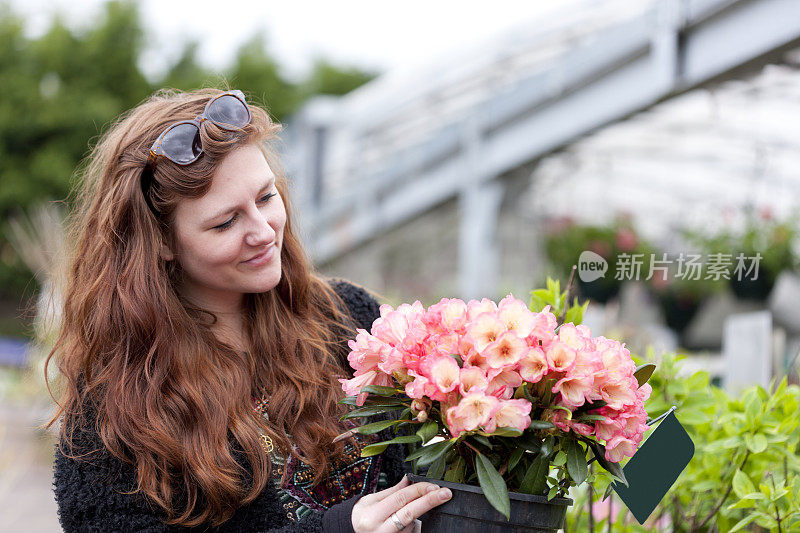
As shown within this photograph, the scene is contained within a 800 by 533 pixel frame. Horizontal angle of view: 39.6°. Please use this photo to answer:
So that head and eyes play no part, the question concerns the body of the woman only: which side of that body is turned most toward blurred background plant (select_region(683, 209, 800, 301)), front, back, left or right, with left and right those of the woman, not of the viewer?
left

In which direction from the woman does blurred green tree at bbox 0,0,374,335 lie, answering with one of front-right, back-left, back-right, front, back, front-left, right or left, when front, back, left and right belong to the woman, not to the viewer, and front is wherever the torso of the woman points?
back-left

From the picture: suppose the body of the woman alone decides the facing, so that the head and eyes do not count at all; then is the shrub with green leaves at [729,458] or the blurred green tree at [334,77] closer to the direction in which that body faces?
the shrub with green leaves

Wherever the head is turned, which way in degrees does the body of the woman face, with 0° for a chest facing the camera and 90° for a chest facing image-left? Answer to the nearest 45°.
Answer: approximately 315°

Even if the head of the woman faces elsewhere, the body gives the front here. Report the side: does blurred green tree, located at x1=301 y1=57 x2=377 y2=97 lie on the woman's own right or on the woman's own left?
on the woman's own left

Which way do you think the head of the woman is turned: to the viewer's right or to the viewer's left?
to the viewer's right

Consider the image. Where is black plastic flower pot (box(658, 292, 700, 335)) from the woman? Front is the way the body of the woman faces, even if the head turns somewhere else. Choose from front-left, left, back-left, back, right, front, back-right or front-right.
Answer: left

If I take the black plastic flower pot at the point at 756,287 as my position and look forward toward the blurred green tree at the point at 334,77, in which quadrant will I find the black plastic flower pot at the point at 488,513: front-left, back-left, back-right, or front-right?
back-left

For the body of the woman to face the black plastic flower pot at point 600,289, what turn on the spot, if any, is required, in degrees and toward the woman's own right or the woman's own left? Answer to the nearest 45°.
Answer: approximately 90° to the woman's own left

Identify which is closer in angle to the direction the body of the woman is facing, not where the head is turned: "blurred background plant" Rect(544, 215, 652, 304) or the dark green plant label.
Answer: the dark green plant label

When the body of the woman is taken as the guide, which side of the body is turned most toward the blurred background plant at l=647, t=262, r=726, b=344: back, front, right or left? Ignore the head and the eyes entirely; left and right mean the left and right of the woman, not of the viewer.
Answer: left

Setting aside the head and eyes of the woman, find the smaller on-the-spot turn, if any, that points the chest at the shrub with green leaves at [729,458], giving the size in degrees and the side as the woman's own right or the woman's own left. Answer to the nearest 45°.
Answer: approximately 45° to the woman's own left

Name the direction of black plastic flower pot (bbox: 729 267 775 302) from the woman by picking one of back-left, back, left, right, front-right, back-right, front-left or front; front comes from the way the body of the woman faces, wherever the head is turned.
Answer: left
